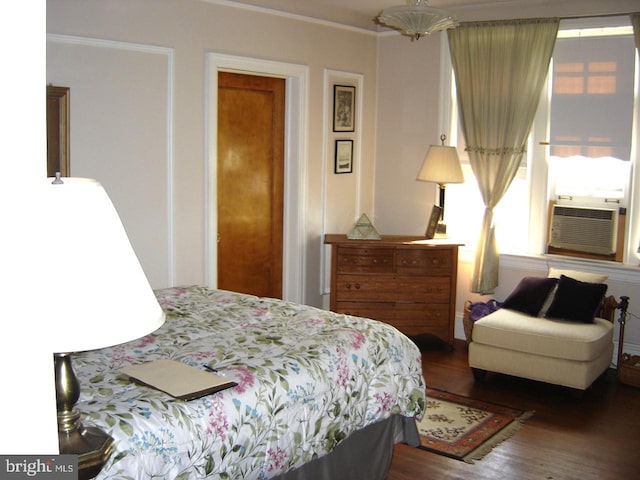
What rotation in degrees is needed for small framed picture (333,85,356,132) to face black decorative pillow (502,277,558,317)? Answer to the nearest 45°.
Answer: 0° — it already faces it

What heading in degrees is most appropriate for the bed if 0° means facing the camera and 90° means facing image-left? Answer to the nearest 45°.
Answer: approximately 315°

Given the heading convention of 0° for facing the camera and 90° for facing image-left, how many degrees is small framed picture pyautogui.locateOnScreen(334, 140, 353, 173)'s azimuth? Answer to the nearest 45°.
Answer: approximately 315°
